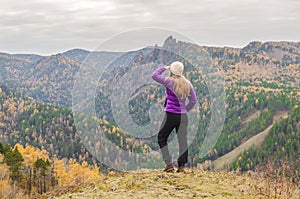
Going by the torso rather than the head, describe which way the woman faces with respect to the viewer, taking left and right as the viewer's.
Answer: facing away from the viewer and to the left of the viewer
